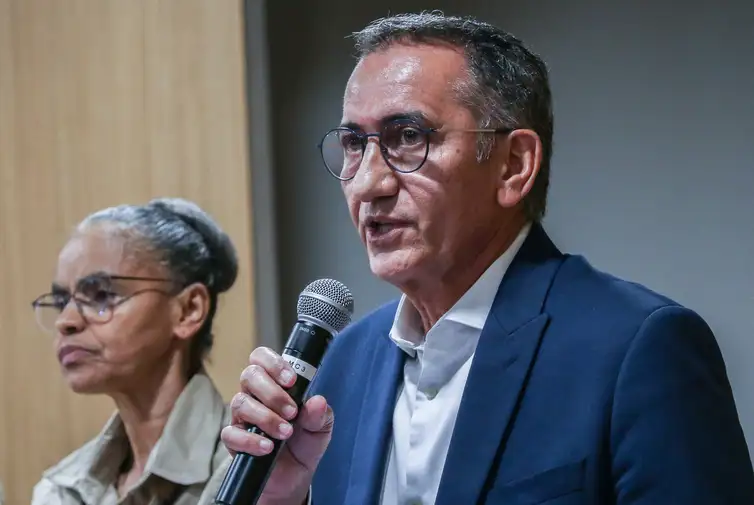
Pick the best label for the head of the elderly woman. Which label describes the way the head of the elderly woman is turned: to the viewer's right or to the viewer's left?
to the viewer's left

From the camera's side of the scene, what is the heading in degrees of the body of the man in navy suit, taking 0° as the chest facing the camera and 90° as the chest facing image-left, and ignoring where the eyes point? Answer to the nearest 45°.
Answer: approximately 45°

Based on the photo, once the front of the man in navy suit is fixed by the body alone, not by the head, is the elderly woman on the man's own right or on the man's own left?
on the man's own right

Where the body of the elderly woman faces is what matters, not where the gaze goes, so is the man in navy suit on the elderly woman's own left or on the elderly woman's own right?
on the elderly woman's own left
